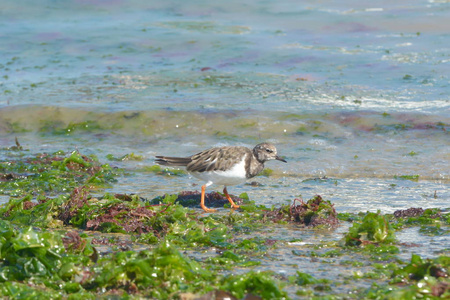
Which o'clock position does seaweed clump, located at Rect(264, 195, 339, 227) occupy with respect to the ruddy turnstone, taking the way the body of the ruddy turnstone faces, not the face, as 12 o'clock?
The seaweed clump is roughly at 2 o'clock from the ruddy turnstone.

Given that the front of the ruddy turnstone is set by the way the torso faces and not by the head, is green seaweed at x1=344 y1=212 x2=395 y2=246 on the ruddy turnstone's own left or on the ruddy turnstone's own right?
on the ruddy turnstone's own right

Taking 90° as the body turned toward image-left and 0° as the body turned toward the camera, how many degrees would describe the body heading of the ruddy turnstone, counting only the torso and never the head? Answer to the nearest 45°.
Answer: approximately 270°
